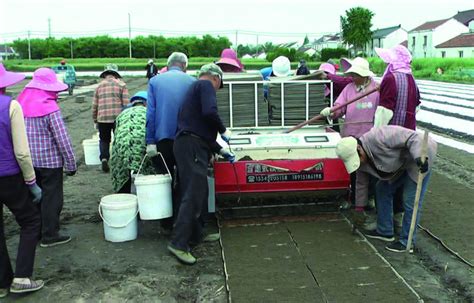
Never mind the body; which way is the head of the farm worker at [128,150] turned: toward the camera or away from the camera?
away from the camera

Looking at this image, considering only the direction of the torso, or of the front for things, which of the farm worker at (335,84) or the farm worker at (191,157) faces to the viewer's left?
the farm worker at (335,84)

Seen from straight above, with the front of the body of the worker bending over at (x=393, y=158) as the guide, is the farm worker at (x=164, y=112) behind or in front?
in front

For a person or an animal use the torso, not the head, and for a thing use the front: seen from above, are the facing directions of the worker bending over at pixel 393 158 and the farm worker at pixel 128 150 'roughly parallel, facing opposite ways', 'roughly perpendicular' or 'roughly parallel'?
roughly perpendicular

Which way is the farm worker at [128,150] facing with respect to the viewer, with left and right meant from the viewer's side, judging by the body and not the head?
facing away from the viewer and to the right of the viewer

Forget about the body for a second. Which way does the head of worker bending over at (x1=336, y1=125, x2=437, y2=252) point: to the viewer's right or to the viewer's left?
to the viewer's left

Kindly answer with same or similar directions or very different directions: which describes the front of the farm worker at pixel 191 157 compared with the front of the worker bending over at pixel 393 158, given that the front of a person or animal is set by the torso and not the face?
very different directions

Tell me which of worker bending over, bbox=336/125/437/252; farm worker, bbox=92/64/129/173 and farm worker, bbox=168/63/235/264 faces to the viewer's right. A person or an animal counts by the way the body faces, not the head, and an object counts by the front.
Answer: farm worker, bbox=168/63/235/264

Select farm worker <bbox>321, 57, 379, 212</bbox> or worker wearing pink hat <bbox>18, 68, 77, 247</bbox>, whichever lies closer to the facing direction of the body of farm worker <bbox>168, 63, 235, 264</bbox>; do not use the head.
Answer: the farm worker

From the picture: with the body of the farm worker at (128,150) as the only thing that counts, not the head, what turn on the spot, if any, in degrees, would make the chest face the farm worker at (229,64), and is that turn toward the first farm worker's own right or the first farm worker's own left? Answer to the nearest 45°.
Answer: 0° — they already face them

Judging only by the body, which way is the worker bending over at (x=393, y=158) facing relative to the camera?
to the viewer's left
